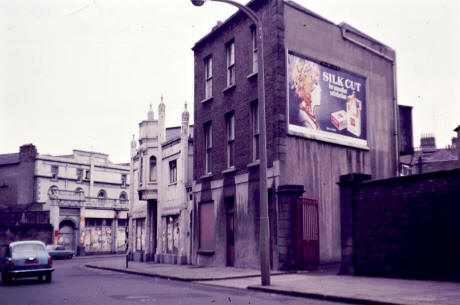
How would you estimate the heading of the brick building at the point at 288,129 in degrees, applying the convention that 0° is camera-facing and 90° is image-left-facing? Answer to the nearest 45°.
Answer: approximately 45°

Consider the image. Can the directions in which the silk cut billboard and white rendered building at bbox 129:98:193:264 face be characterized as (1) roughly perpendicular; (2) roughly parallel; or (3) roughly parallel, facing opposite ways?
roughly perpendicular

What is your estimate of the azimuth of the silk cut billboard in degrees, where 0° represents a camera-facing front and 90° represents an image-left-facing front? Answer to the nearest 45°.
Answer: approximately 315°

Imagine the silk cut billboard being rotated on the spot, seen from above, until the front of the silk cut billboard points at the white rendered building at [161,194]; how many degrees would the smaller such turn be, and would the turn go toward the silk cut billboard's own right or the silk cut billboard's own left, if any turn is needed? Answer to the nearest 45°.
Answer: approximately 180°

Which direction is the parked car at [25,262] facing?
away from the camera

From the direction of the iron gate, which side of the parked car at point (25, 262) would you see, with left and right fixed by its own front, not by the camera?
right

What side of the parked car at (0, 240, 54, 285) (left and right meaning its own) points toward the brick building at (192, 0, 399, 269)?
right
